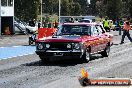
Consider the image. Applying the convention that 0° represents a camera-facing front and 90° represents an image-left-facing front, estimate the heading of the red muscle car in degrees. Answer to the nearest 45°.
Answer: approximately 45°
